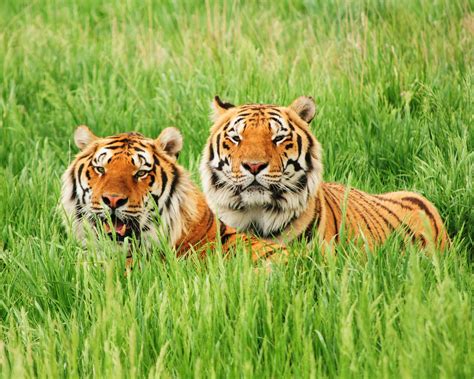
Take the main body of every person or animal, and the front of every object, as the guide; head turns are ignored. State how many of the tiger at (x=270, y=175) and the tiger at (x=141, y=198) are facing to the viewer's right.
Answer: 0

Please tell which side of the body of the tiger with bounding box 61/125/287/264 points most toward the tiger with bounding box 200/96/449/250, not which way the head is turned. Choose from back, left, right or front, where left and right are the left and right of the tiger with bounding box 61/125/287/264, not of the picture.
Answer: back

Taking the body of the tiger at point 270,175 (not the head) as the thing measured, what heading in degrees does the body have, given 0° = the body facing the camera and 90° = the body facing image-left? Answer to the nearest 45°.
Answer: approximately 45°

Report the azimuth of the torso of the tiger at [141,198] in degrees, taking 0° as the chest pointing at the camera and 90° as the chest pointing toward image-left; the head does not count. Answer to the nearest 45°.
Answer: approximately 45°

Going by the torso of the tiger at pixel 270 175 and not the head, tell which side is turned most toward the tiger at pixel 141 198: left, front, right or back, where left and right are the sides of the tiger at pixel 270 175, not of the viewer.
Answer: front
